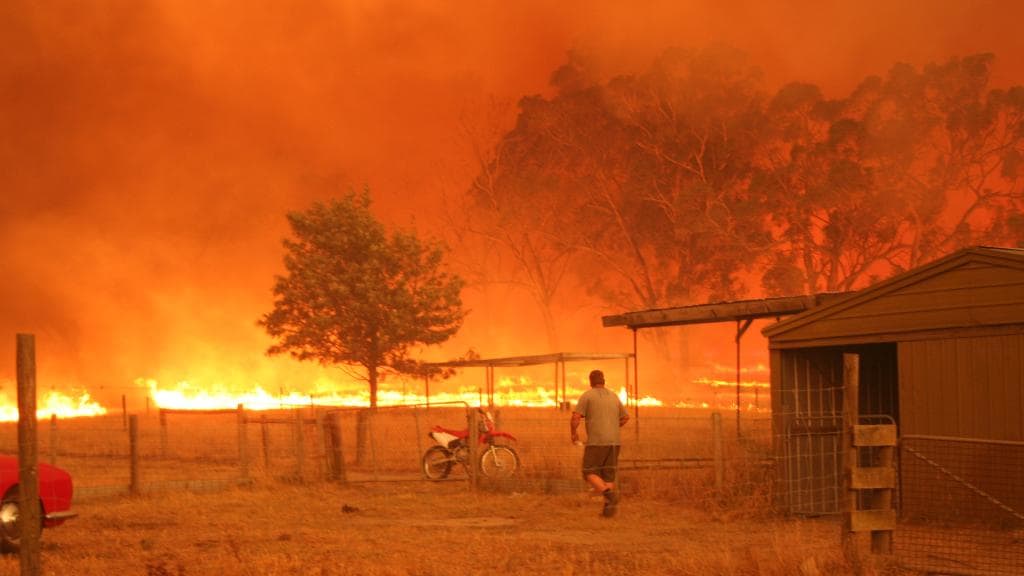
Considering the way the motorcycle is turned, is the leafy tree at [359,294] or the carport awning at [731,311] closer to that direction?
the carport awning

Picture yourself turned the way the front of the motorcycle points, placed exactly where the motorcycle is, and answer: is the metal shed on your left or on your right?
on your right

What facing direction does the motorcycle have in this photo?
to the viewer's right

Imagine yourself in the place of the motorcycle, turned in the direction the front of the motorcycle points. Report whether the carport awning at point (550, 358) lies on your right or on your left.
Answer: on your left

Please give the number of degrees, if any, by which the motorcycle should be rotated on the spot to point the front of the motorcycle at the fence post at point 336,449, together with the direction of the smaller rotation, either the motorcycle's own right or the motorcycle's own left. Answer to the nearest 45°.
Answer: approximately 135° to the motorcycle's own right

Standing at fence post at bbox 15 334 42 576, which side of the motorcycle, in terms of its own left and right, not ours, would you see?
right

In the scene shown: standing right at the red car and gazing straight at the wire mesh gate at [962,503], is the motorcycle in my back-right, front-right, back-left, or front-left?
front-left

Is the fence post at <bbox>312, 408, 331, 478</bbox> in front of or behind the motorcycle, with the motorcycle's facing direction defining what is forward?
behind

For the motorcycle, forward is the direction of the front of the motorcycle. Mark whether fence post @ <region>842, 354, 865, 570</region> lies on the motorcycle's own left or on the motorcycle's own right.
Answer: on the motorcycle's own right

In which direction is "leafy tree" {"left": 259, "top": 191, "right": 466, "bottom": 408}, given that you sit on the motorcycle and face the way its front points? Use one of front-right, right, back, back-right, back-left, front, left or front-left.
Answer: left
